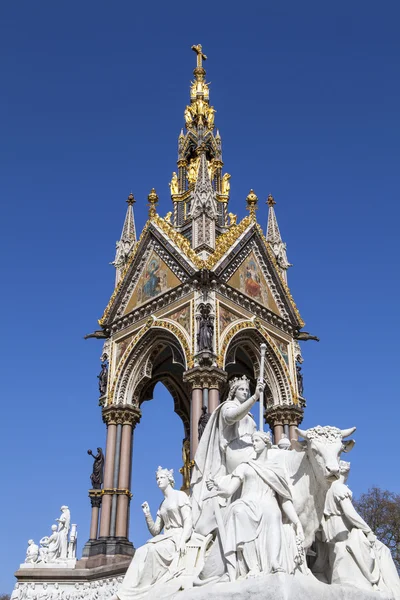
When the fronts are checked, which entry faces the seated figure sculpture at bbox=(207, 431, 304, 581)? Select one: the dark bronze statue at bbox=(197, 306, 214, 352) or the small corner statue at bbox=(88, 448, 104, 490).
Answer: the dark bronze statue

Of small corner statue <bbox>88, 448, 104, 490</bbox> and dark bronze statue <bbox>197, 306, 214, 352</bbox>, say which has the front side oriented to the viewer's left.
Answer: the small corner statue

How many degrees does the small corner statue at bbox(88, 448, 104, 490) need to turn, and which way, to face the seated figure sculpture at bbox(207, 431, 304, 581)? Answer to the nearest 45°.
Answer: approximately 90° to its left

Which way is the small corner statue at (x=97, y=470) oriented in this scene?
to the viewer's left

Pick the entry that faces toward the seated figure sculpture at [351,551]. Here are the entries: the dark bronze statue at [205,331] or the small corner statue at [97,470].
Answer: the dark bronze statue

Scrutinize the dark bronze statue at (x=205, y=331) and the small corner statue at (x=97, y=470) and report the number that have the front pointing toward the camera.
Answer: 1

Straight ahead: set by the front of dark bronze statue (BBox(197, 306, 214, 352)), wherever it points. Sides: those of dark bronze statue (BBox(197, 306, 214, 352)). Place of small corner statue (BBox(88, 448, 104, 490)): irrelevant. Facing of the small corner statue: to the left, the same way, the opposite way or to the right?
to the right

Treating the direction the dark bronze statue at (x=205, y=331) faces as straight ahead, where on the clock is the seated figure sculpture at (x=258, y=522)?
The seated figure sculpture is roughly at 12 o'clock from the dark bronze statue.

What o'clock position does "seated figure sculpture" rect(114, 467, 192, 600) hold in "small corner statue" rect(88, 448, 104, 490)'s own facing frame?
The seated figure sculpture is roughly at 9 o'clock from the small corner statue.
